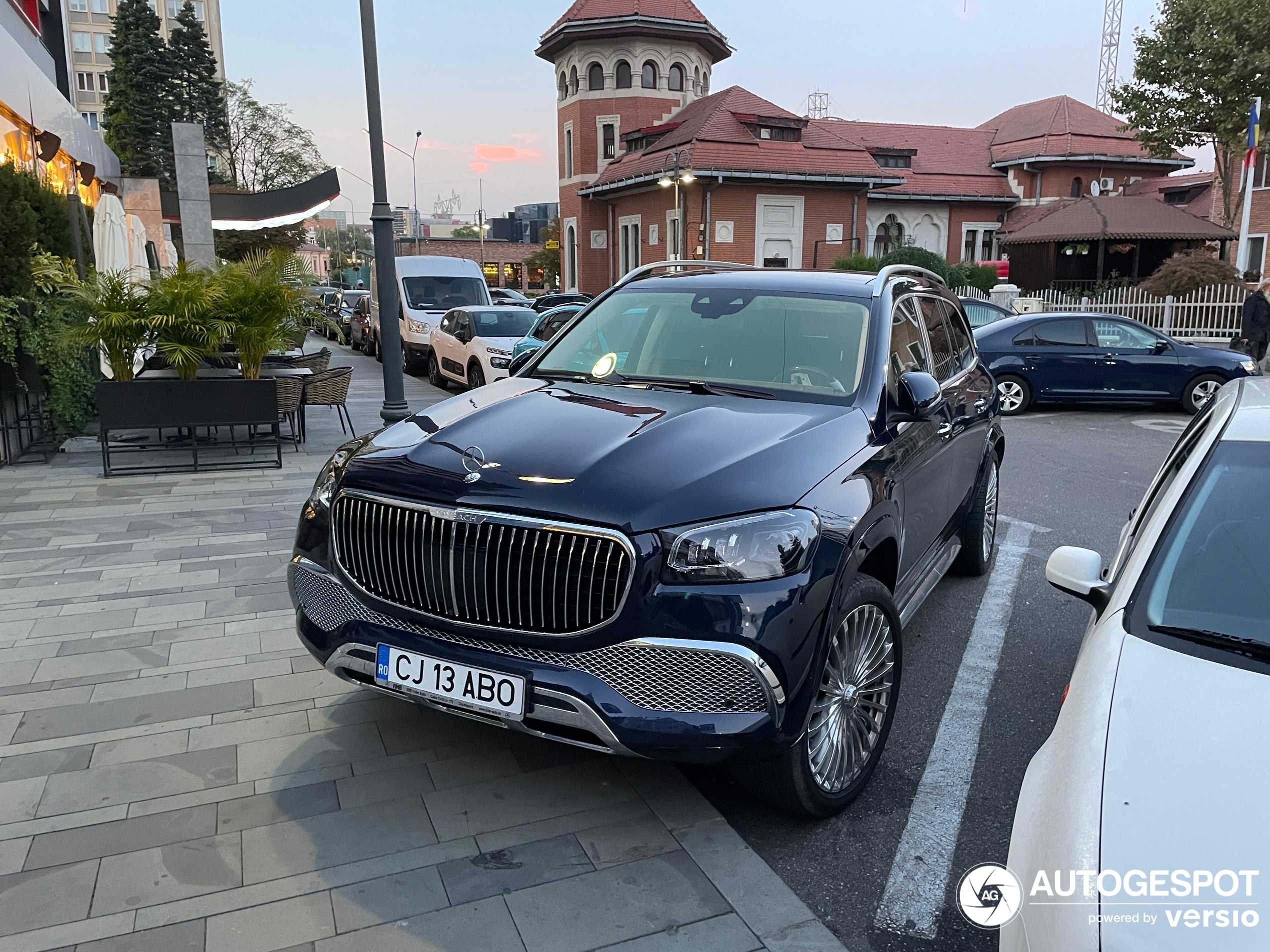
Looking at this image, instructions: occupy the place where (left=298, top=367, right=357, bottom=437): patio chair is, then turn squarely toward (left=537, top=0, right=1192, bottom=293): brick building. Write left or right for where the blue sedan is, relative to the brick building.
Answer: right

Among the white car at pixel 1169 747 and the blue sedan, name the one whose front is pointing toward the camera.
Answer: the white car

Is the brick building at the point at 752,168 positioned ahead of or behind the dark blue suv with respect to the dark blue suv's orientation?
behind

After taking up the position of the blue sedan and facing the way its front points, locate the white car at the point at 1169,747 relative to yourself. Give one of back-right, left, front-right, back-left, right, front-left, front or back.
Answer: right

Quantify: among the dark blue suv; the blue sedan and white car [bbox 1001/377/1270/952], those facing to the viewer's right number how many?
1

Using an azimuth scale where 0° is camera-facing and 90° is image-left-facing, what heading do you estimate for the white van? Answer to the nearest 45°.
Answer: approximately 315°

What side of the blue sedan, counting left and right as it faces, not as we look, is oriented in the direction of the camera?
right

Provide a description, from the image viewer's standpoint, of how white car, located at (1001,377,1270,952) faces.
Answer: facing the viewer

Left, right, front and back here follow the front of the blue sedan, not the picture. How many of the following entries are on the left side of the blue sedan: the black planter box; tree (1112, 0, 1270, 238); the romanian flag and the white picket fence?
3

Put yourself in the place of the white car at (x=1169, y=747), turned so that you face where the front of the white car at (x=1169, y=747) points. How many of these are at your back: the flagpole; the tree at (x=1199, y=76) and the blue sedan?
3

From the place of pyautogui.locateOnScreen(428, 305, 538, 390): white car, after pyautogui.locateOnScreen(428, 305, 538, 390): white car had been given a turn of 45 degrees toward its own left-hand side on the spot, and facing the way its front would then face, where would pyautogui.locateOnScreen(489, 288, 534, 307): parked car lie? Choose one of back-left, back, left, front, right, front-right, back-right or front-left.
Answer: left

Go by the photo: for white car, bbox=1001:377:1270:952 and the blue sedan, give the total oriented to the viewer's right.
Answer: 1
